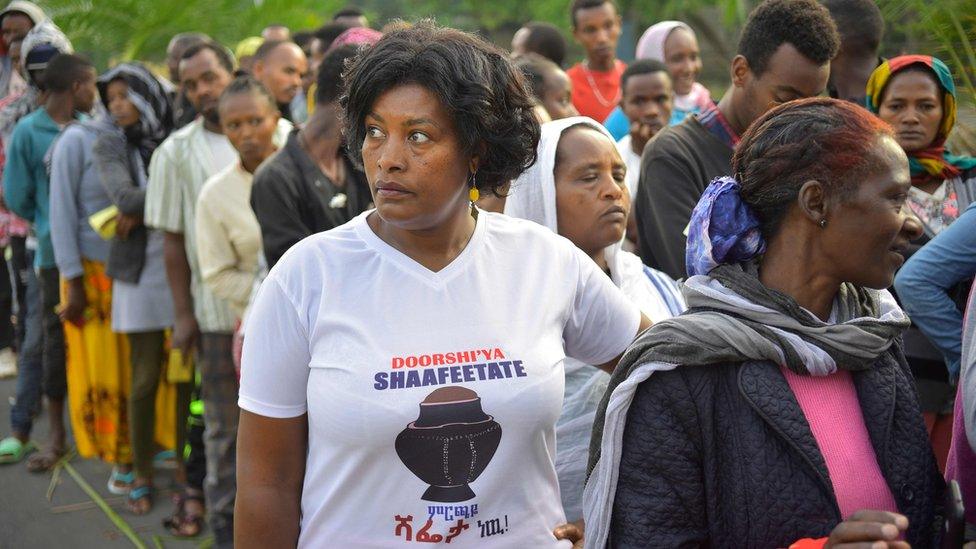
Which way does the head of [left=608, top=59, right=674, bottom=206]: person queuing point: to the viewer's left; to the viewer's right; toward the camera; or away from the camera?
toward the camera

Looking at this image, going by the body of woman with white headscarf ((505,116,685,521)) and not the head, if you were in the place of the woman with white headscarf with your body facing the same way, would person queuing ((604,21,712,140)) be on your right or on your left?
on your left

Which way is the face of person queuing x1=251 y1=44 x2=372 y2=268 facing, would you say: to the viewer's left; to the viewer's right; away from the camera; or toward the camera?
away from the camera

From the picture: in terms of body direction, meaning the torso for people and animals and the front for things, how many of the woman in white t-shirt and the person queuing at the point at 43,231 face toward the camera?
1

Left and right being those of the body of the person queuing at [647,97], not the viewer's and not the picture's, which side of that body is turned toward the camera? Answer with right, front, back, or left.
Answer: front

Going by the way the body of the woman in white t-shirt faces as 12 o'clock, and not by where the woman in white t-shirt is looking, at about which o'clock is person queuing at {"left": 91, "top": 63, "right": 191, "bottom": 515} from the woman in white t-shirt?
The person queuing is roughly at 5 o'clock from the woman in white t-shirt.

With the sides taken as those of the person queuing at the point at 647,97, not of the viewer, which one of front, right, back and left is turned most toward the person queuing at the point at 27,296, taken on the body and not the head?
right

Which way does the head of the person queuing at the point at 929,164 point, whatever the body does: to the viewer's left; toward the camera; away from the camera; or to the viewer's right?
toward the camera

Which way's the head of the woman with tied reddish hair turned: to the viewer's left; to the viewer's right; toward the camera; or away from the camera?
to the viewer's right

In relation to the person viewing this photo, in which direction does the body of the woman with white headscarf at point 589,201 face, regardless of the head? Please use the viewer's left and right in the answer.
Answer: facing the viewer and to the right of the viewer

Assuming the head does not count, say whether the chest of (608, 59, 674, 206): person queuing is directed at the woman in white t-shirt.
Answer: yes
